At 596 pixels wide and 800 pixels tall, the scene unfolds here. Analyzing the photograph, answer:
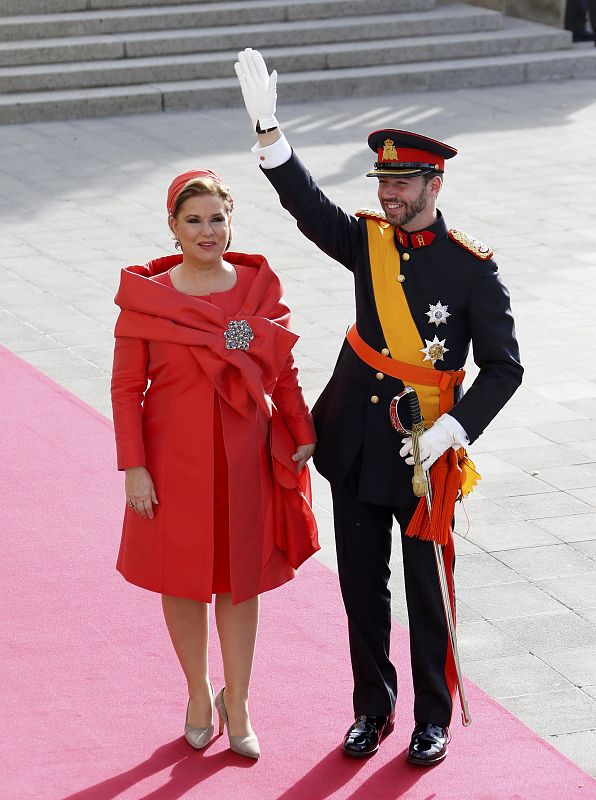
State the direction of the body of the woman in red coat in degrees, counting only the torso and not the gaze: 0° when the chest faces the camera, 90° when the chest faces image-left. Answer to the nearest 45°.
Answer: approximately 0°

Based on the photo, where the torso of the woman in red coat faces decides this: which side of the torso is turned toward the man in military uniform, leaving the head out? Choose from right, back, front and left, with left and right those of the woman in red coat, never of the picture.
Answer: left

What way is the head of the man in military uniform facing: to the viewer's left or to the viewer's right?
to the viewer's left
